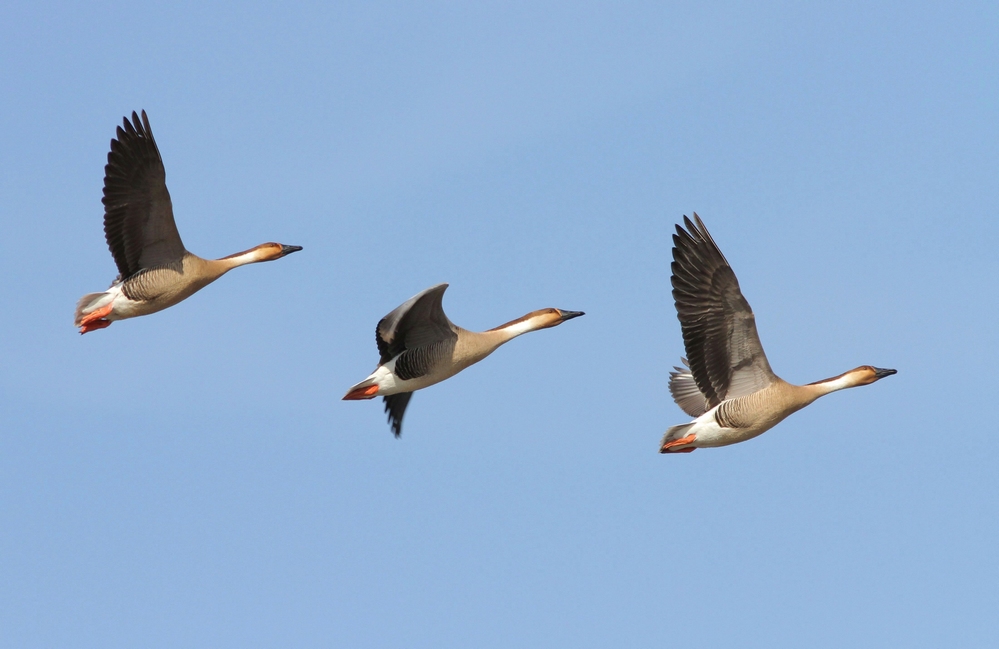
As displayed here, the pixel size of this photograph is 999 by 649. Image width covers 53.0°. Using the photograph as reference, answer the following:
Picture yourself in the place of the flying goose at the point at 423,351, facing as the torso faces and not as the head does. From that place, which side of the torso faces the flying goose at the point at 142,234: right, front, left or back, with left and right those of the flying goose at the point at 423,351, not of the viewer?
back

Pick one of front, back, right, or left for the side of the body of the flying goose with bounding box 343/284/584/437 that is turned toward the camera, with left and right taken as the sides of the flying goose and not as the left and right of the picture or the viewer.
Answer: right

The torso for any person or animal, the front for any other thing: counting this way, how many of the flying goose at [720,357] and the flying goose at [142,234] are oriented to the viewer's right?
2

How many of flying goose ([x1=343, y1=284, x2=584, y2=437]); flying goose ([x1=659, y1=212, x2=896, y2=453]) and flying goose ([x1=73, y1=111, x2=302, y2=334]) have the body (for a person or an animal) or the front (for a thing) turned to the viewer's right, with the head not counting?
3

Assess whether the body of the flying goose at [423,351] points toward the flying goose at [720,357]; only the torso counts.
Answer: yes

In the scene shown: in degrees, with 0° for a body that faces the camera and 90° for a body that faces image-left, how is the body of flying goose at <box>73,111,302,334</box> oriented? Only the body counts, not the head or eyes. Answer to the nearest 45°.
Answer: approximately 270°

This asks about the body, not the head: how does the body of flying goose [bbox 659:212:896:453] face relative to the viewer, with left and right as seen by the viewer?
facing to the right of the viewer

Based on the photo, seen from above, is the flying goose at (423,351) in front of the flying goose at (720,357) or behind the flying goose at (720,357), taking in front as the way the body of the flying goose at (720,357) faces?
behind

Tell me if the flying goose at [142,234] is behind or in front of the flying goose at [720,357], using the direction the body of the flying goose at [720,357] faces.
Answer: behind

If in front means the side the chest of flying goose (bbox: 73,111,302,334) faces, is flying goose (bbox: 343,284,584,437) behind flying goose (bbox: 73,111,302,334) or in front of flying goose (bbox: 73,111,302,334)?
in front
